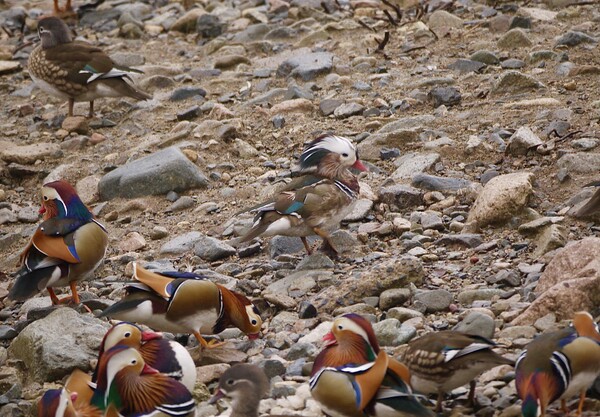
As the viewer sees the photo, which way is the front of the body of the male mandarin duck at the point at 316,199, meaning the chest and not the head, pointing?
to the viewer's right

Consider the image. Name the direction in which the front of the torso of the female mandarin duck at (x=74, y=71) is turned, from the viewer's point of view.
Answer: to the viewer's left

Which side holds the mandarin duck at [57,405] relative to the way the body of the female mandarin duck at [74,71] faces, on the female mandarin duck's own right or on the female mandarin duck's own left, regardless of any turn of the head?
on the female mandarin duck's own left

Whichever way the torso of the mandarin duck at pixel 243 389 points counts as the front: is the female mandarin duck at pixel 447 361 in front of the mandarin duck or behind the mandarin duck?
behind

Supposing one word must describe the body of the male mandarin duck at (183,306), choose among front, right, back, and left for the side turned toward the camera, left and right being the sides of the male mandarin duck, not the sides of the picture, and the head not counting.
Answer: right

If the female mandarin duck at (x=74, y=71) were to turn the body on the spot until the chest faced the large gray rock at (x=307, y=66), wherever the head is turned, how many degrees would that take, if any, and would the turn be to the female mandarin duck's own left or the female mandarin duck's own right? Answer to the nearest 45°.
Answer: approximately 180°

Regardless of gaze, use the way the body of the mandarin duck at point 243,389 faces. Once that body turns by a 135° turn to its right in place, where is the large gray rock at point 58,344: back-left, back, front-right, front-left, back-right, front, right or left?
left

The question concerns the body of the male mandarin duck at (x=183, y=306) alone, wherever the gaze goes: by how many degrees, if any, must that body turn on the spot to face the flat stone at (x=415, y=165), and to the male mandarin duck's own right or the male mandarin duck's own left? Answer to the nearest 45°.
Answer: approximately 45° to the male mandarin duck's own left

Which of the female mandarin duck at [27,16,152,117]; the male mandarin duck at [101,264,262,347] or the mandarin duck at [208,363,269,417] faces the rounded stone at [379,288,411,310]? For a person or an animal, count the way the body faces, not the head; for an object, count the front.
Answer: the male mandarin duck
